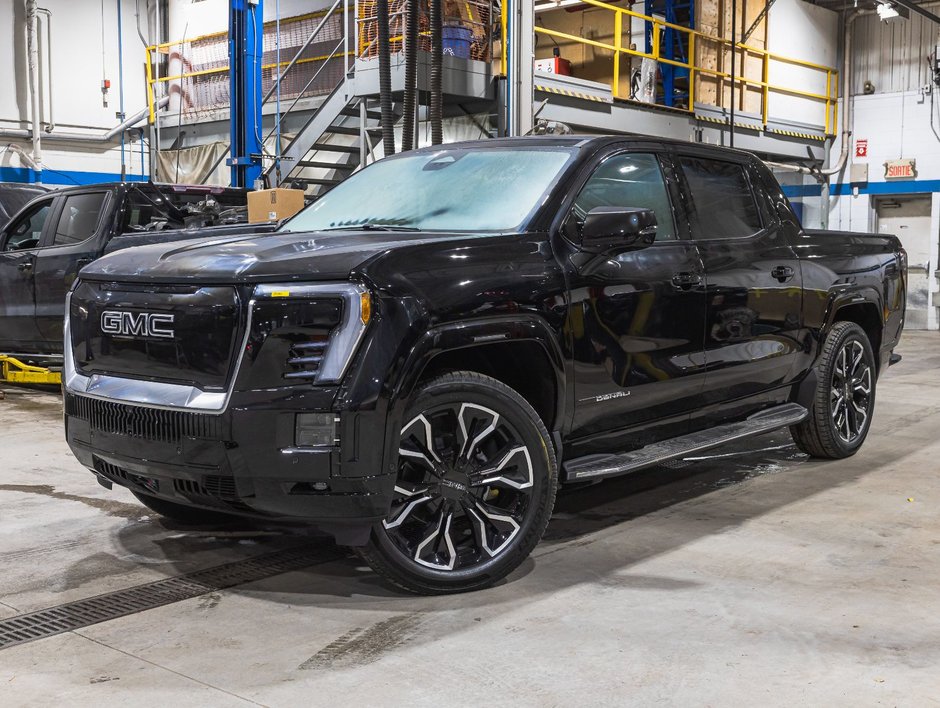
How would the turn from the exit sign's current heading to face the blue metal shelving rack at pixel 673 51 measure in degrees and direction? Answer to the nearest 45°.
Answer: approximately 45° to its right

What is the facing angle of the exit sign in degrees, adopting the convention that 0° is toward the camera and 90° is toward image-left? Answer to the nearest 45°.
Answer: approximately 0°

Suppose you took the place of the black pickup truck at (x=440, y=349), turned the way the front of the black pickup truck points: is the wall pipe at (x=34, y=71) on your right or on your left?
on your right

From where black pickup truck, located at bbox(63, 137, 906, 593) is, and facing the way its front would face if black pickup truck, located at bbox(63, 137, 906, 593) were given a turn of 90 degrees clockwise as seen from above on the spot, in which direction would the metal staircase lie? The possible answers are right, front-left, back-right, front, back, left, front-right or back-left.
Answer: front-right

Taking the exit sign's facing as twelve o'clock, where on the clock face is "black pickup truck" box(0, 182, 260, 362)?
The black pickup truck is roughly at 1 o'clock from the exit sign.

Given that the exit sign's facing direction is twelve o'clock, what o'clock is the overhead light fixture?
The overhead light fixture is roughly at 12 o'clock from the exit sign.
